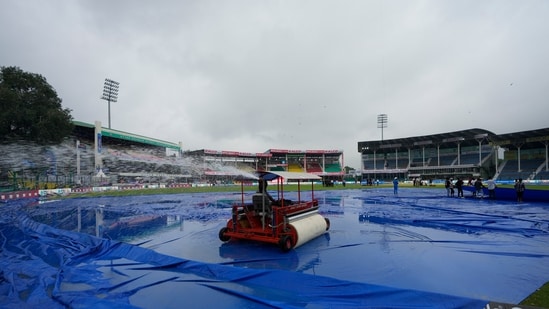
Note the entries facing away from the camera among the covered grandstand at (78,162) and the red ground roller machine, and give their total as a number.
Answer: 0

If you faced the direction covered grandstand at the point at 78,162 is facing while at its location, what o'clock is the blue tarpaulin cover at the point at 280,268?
The blue tarpaulin cover is roughly at 1 o'clock from the covered grandstand.

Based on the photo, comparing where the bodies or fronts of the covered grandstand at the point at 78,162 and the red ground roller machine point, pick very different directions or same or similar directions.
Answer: same or similar directions

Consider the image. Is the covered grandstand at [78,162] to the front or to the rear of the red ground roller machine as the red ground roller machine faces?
to the rear

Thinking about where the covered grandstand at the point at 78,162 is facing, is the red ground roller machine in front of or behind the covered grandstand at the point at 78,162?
in front

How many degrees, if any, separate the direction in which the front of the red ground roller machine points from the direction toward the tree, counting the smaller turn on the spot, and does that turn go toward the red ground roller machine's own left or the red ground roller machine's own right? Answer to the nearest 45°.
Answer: approximately 180°

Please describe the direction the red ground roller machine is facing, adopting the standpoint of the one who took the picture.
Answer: facing the viewer and to the right of the viewer
